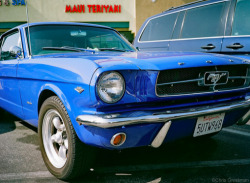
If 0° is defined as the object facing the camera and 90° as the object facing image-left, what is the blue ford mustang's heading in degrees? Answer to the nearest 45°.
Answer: approximately 315°

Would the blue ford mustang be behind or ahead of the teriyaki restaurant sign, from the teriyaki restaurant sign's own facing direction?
ahead

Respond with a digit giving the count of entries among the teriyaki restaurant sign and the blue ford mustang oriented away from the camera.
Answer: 0

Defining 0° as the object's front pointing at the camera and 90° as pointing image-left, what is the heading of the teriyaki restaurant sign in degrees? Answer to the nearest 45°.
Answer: approximately 0°

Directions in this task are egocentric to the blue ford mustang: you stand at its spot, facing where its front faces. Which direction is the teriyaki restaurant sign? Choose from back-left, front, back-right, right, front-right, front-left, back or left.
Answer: back-left
